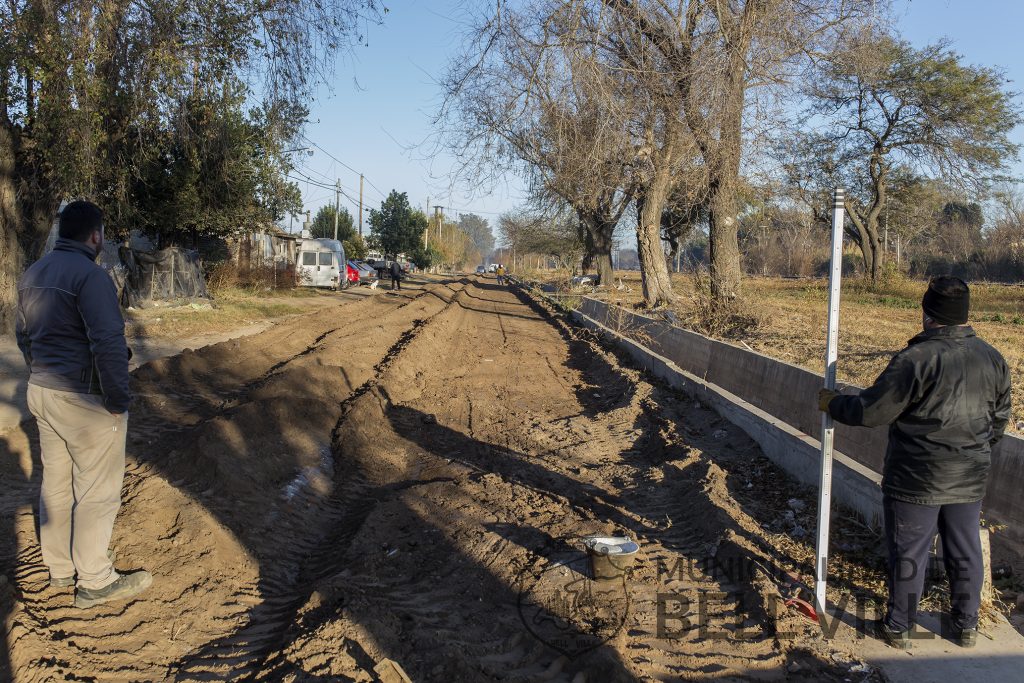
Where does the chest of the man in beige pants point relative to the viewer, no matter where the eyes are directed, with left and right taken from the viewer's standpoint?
facing away from the viewer and to the right of the viewer

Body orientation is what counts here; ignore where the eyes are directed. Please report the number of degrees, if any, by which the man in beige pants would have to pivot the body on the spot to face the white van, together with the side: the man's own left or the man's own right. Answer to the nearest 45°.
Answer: approximately 45° to the man's own left

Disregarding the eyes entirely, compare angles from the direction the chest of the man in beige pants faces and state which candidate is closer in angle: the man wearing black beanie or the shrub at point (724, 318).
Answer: the shrub

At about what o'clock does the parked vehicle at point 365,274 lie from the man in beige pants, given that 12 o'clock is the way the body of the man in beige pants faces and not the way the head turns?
The parked vehicle is roughly at 11 o'clock from the man in beige pants.

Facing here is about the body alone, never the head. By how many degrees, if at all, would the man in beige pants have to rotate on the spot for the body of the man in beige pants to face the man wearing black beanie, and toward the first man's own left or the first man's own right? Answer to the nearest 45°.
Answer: approximately 90° to the first man's own right

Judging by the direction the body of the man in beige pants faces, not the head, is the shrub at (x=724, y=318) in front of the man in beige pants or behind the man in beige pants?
in front

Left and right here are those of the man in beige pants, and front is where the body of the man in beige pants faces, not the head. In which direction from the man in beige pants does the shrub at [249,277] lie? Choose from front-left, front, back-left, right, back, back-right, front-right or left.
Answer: front-left

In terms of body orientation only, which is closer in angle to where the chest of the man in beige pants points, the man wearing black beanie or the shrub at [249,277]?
the shrub

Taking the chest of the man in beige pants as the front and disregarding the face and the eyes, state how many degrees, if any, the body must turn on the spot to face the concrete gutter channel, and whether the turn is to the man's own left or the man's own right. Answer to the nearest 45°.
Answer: approximately 45° to the man's own right

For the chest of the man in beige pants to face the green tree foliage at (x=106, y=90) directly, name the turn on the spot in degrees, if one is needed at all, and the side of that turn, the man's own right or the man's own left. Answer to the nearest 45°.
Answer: approximately 45° to the man's own left
